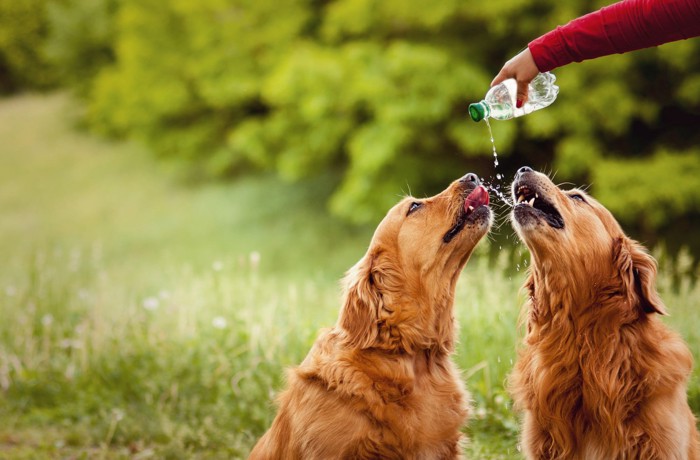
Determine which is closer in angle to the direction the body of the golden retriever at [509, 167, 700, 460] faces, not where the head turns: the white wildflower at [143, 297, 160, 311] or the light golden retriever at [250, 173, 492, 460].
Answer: the light golden retriever

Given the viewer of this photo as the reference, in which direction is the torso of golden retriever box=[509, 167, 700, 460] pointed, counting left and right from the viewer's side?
facing the viewer and to the left of the viewer

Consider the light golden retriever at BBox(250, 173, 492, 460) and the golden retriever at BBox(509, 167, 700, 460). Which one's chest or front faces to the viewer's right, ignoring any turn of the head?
the light golden retriever

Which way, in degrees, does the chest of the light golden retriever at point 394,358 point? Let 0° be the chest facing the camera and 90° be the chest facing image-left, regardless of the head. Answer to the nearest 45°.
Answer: approximately 270°

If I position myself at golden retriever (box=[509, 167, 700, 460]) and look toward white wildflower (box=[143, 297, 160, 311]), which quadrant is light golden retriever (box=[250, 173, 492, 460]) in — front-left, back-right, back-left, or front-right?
front-left

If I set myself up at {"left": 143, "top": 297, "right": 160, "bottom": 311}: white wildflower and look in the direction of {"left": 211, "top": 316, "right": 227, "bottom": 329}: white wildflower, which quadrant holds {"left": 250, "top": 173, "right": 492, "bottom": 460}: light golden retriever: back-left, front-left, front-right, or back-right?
front-right

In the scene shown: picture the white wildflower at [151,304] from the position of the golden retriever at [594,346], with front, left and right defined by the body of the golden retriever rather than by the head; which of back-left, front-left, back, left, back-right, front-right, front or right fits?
right

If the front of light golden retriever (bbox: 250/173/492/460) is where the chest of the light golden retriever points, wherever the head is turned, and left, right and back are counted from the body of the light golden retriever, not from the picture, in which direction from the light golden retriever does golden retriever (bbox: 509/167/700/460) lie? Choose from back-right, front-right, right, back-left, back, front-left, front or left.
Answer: front

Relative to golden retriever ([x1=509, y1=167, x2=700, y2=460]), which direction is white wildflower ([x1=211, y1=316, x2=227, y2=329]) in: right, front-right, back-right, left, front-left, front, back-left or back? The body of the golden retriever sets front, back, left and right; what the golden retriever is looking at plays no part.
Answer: right

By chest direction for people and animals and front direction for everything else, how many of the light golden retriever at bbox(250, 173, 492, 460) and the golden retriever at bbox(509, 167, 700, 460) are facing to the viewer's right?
1

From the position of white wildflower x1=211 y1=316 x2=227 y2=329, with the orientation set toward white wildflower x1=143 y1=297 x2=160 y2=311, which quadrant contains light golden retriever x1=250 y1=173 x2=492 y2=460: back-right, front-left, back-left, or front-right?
back-left
